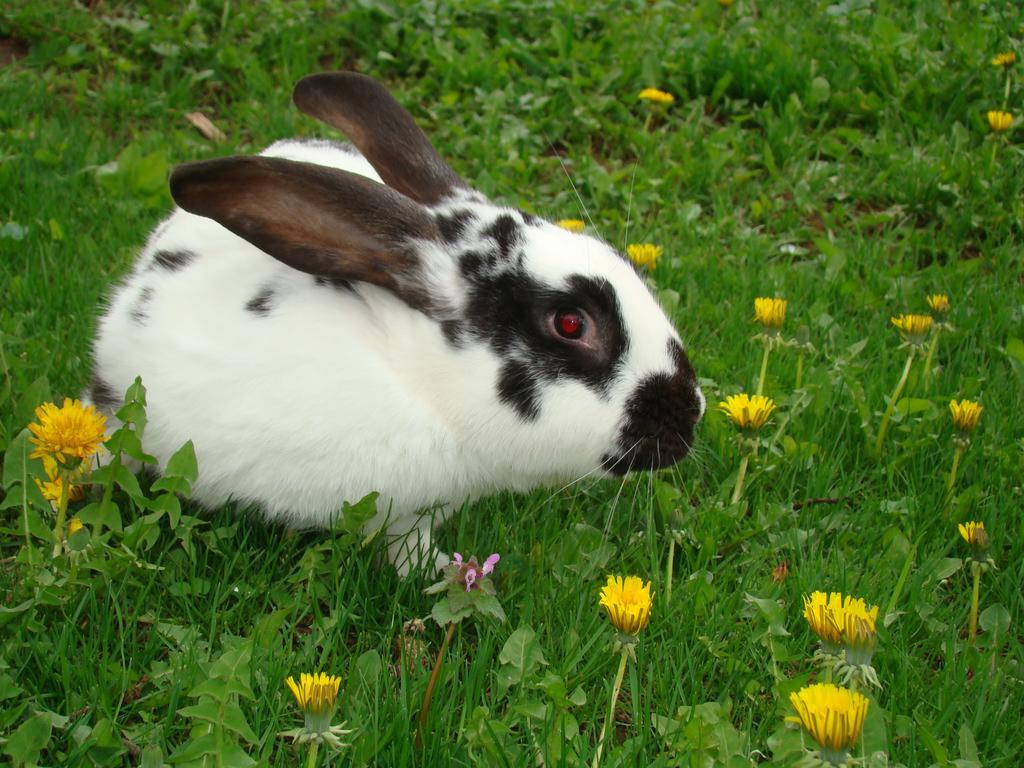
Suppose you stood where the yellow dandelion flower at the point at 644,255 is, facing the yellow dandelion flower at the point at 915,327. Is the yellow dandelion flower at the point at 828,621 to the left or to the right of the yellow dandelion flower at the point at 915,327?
right

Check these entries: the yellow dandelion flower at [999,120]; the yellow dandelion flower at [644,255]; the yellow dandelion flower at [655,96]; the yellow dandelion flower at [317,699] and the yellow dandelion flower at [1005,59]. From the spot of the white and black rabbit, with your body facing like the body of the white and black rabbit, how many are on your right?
1

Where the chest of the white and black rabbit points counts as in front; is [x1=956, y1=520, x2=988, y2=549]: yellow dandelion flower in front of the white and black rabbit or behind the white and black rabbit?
in front

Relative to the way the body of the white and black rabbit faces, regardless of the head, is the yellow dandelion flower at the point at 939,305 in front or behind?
in front

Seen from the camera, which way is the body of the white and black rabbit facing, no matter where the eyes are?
to the viewer's right

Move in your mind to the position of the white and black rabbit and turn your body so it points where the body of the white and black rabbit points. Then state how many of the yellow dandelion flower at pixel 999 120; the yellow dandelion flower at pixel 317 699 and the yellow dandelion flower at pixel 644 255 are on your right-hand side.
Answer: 1

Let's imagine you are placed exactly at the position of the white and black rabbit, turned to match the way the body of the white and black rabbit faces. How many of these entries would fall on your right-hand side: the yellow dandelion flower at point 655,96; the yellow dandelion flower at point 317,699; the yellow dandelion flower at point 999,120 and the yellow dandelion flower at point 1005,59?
1

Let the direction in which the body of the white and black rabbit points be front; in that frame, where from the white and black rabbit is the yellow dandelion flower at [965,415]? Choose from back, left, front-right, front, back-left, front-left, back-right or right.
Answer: front

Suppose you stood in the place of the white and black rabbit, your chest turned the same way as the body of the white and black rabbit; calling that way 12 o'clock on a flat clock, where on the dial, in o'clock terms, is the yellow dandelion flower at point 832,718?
The yellow dandelion flower is roughly at 2 o'clock from the white and black rabbit.

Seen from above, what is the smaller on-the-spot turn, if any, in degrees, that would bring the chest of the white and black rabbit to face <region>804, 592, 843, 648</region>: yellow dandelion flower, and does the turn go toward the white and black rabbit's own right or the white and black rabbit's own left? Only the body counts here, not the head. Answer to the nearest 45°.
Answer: approximately 45° to the white and black rabbit's own right

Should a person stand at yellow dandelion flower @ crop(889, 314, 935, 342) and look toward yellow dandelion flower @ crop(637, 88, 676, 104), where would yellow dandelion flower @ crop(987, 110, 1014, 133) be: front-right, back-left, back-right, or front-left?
front-right

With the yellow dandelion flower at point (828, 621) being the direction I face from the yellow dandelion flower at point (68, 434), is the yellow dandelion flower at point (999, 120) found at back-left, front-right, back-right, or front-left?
front-left

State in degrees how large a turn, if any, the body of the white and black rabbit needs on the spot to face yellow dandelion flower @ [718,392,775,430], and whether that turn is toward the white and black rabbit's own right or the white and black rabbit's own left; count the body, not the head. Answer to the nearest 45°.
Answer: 0° — it already faces it

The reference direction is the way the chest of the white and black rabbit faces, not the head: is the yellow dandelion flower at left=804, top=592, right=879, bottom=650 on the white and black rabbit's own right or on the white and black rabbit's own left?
on the white and black rabbit's own right

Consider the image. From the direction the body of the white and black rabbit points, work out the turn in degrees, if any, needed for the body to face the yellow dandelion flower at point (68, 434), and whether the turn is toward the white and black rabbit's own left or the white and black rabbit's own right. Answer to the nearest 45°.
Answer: approximately 135° to the white and black rabbit's own right

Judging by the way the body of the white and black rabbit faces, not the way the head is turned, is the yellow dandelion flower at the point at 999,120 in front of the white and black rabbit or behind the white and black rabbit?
in front
